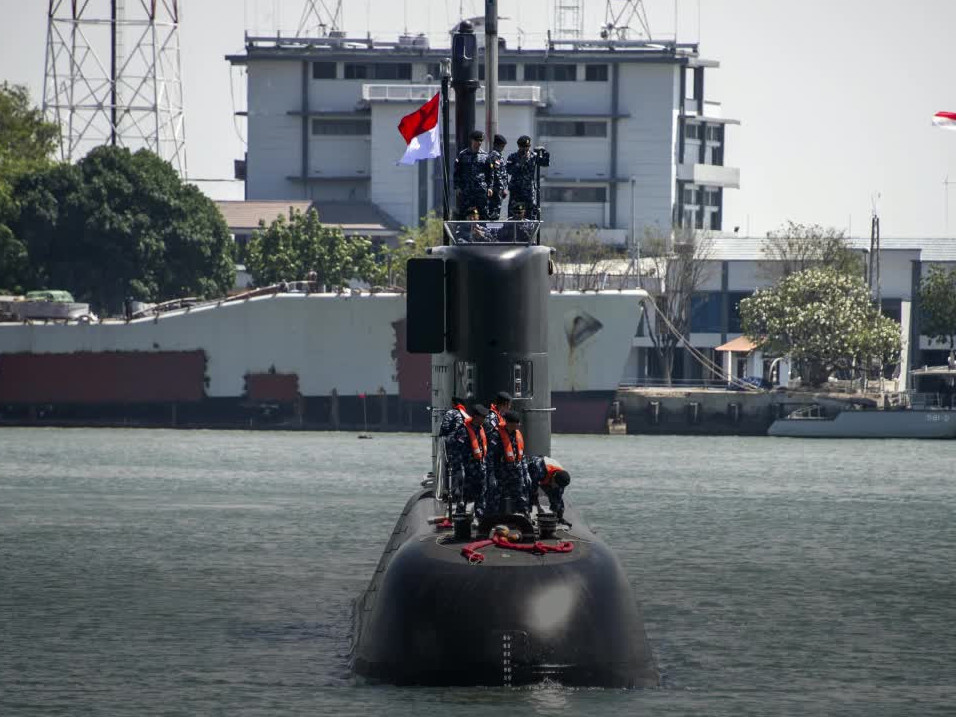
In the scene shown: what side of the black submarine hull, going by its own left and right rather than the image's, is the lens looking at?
front
